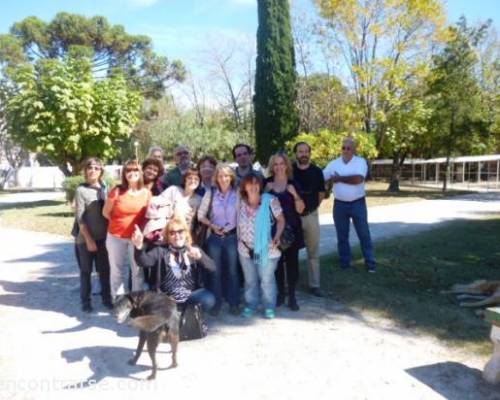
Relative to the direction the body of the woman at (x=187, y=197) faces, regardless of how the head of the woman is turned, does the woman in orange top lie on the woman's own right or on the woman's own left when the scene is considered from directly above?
on the woman's own right

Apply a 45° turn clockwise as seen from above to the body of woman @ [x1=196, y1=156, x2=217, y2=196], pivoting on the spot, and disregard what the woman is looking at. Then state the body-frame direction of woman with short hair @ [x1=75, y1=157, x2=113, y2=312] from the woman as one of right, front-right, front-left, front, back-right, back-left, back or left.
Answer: front-right

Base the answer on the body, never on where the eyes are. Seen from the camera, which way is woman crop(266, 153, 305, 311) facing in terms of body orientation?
toward the camera

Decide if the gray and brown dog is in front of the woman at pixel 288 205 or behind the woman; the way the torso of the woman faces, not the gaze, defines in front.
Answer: in front

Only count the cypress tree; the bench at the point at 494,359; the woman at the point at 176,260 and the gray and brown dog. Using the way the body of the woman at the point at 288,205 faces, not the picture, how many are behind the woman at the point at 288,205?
1

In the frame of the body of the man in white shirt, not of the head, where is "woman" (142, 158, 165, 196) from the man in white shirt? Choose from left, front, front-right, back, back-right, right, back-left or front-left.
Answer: front-right

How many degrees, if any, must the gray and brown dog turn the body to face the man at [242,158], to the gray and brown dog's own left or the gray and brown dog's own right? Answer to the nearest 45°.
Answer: approximately 180°

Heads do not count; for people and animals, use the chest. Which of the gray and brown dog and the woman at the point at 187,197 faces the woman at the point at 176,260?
the woman at the point at 187,197

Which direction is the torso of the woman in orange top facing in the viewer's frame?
toward the camera

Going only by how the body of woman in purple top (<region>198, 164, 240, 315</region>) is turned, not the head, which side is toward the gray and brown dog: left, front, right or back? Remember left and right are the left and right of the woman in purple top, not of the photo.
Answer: front

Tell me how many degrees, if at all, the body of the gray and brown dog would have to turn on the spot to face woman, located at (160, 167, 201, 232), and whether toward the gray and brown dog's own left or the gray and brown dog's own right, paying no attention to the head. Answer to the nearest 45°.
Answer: approximately 135° to the gray and brown dog's own right

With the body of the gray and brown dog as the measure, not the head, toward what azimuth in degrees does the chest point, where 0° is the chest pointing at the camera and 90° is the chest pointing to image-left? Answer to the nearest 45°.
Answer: approximately 45°

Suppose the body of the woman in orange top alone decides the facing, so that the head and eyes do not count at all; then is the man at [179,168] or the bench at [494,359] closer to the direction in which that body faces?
the bench

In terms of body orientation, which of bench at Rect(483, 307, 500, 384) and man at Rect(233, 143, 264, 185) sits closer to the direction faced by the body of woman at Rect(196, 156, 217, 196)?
the bench

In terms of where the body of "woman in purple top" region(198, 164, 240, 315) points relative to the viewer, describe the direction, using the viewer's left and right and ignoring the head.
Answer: facing the viewer
